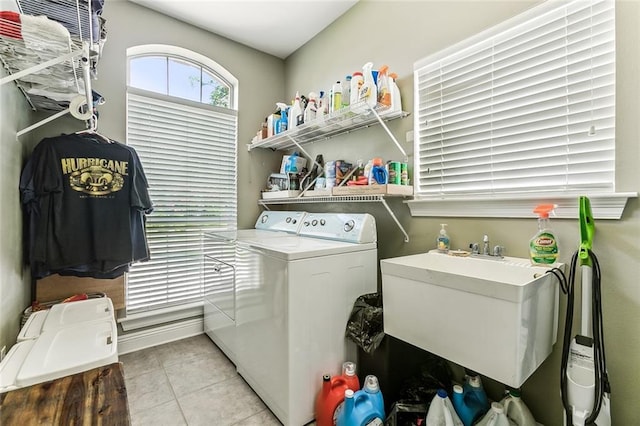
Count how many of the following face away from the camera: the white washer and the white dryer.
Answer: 0

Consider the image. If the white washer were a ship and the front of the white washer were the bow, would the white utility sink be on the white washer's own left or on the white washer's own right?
on the white washer's own left

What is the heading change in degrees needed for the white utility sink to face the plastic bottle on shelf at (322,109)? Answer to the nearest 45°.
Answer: approximately 90° to its right

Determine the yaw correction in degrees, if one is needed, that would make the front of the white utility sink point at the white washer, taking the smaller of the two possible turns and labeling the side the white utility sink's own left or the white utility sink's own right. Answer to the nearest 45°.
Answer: approximately 45° to the white utility sink's own right

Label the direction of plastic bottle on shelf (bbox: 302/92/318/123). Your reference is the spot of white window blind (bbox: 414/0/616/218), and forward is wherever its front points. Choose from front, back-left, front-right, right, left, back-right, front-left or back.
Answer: front-right

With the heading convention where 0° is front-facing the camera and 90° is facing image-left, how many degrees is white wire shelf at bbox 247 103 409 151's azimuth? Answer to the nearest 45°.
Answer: approximately 45°

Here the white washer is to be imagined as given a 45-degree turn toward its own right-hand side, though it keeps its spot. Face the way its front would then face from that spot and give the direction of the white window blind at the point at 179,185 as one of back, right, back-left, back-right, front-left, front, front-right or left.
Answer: front-right

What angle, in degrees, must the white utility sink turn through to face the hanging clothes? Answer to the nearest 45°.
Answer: approximately 45° to its right

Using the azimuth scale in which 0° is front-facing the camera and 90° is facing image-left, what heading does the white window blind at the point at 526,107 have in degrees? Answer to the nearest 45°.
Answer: approximately 45°

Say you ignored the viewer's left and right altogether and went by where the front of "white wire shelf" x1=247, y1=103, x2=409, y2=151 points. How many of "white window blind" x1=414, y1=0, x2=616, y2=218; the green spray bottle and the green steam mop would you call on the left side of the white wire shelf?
3
